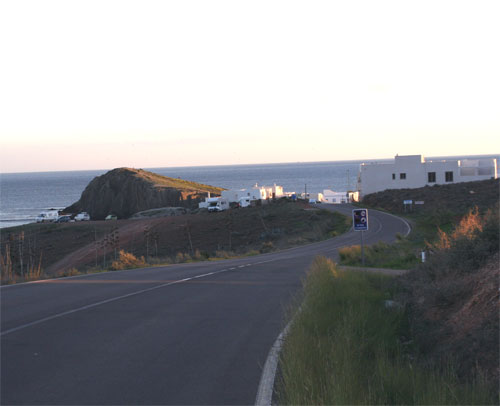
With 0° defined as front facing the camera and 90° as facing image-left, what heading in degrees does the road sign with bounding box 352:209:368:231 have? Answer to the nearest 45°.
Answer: approximately 0°

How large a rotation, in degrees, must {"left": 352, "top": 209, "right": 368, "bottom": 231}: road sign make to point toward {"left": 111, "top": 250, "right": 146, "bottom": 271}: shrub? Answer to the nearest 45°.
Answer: approximately 90° to its right

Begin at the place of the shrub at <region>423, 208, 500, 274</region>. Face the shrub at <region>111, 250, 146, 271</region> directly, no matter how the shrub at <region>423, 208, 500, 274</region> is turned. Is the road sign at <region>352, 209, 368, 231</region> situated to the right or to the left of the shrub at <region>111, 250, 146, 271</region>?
right

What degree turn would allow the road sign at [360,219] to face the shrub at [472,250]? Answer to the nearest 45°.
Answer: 0° — it already faces it
